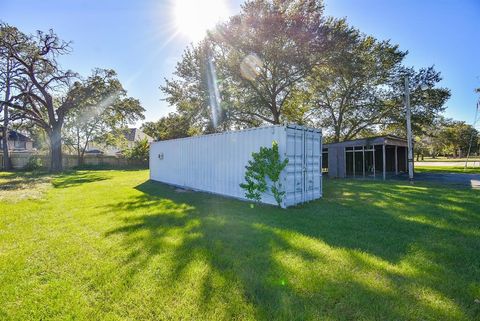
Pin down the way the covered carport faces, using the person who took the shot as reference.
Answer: facing the viewer and to the right of the viewer

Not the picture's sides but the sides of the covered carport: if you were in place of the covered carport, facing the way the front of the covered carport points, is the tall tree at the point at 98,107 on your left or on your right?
on your right

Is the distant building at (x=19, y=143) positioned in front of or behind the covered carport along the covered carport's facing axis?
behind

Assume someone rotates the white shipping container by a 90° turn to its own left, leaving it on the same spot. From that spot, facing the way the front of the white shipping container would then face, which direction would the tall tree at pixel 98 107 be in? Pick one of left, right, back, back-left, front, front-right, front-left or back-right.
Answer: left

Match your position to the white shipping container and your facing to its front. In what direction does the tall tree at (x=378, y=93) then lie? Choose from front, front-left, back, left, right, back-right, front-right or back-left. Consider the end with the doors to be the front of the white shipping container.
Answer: left

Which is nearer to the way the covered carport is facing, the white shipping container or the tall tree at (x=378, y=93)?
the white shipping container

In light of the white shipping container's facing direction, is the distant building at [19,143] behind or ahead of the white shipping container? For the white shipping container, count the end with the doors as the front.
behind

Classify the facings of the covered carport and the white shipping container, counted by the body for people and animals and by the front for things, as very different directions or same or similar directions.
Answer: same or similar directions

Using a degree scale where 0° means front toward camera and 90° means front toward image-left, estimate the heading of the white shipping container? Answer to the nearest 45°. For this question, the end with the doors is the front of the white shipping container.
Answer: approximately 315°

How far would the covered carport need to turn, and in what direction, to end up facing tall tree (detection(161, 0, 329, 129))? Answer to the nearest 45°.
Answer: approximately 135° to its right

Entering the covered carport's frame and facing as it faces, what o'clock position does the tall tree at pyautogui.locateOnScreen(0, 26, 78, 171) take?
The tall tree is roughly at 4 o'clock from the covered carport.

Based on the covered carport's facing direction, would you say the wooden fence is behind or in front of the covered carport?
behind

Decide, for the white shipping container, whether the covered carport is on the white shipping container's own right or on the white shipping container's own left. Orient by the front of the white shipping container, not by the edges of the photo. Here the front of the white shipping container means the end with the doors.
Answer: on the white shipping container's own left

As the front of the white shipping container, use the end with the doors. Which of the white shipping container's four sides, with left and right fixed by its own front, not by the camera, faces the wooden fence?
back

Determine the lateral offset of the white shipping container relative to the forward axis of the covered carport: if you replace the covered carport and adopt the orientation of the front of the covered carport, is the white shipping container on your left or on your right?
on your right
